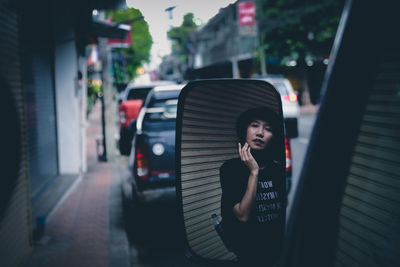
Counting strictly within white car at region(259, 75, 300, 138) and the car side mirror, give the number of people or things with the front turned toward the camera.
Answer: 1

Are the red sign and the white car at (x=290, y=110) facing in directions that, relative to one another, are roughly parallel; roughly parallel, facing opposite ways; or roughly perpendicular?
roughly parallel, facing opposite ways

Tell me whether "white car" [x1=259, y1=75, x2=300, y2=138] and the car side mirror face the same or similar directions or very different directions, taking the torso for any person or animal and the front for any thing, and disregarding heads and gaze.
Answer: very different directions

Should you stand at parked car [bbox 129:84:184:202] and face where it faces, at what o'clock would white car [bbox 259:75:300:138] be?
white car [bbox 259:75:300:138] is roughly at 1 o'clock from parked car [bbox 129:84:184:202].

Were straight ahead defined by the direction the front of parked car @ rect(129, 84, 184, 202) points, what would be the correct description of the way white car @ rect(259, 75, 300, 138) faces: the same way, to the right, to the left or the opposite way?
the same way

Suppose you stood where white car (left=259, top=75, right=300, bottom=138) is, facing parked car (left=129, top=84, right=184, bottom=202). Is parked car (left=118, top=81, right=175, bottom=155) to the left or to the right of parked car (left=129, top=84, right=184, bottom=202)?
right

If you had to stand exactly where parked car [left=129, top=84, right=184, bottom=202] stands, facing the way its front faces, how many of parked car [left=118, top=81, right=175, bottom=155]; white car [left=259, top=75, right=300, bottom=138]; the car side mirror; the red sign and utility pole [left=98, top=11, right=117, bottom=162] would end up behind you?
1

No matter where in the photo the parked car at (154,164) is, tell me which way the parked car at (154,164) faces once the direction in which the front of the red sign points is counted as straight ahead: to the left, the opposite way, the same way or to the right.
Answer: the opposite way

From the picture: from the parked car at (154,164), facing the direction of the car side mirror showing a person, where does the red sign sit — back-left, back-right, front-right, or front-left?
back-left

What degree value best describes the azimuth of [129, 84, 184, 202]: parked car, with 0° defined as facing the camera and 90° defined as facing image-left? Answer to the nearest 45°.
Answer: approximately 180°

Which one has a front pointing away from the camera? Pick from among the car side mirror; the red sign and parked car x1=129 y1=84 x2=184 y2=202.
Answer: the parked car

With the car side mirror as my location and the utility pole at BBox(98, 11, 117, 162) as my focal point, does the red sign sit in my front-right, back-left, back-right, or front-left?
front-right

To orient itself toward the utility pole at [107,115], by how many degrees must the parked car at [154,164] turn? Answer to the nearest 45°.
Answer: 0° — it already faces it

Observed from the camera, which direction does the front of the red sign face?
facing the viewer

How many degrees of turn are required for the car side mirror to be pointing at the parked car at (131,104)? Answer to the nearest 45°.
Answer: approximately 180°

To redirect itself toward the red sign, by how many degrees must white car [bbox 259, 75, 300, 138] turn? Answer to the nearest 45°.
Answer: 0° — it already faces it

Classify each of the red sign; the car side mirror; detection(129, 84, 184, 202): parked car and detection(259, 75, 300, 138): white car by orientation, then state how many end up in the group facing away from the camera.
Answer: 2

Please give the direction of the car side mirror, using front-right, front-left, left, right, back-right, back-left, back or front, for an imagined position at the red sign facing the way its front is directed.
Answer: front

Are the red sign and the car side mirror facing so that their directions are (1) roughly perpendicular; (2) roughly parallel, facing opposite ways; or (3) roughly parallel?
roughly parallel

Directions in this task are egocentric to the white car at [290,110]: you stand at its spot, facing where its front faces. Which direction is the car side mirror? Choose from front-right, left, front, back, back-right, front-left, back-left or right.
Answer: back
